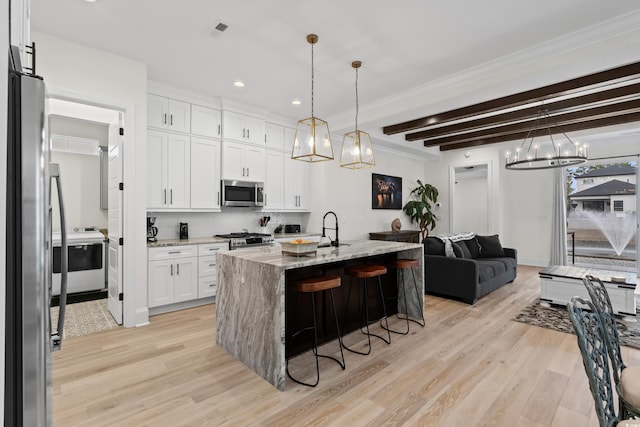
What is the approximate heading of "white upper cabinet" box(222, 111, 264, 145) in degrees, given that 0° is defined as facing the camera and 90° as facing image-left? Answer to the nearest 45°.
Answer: approximately 315°

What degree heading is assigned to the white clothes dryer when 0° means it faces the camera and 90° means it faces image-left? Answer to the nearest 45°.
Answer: approximately 0°

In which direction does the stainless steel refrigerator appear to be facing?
to the viewer's right

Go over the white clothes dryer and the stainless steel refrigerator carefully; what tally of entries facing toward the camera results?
1

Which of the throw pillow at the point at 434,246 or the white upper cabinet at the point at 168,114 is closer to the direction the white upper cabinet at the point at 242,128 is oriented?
the throw pillow

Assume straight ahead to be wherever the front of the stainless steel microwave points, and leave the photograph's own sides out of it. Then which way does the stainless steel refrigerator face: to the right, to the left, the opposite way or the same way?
to the left

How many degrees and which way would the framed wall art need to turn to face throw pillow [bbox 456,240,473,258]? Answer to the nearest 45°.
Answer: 0° — it already faces it

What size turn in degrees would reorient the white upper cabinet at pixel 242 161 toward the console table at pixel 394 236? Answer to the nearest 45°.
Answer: approximately 45° to its left

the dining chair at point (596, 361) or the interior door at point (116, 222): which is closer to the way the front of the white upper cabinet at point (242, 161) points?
the dining chair

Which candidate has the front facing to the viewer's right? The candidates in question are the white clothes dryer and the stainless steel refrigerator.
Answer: the stainless steel refrigerator

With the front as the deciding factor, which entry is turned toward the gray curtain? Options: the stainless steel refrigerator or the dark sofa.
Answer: the stainless steel refrigerator
